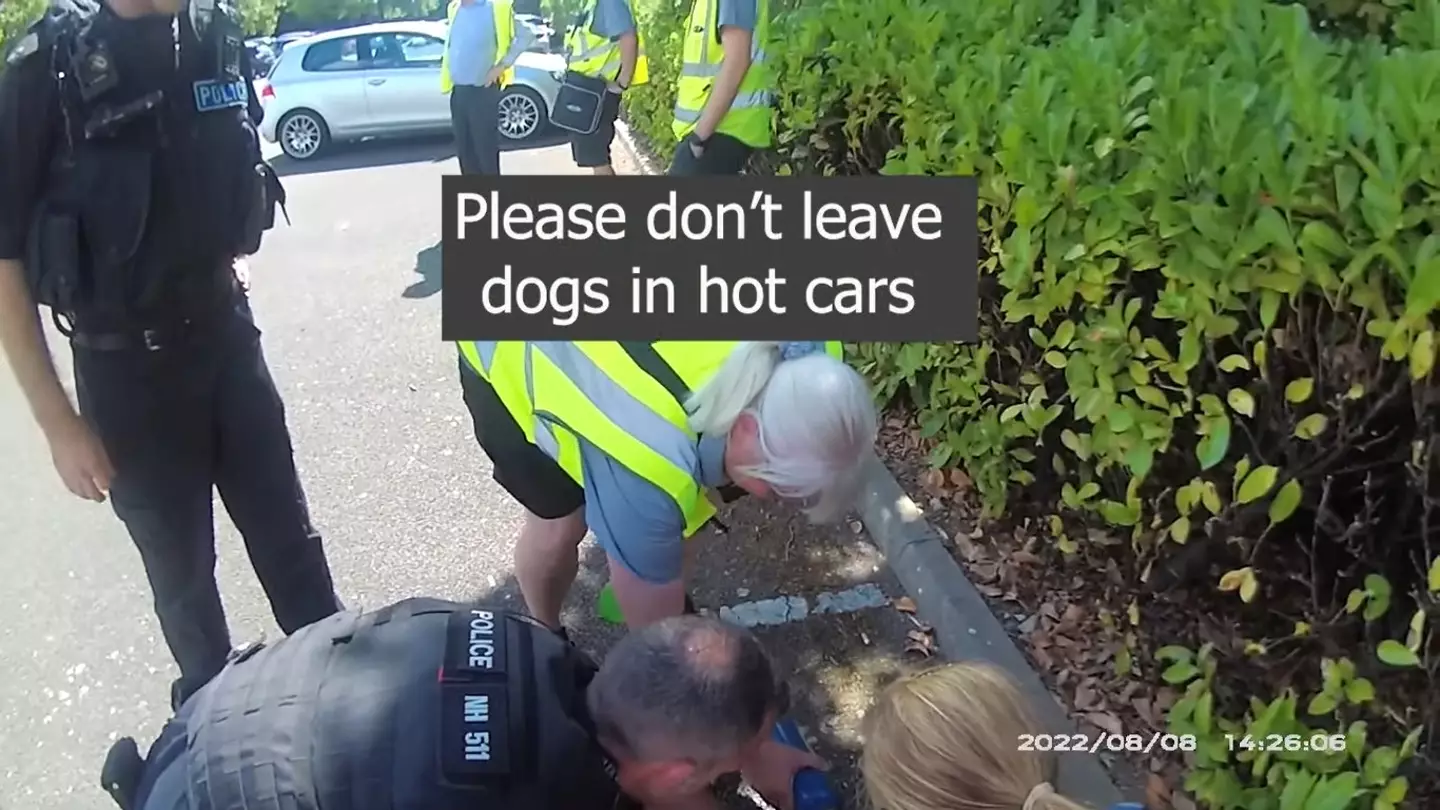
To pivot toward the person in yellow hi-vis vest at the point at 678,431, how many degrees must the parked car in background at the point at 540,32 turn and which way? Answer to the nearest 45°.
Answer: approximately 45° to its right

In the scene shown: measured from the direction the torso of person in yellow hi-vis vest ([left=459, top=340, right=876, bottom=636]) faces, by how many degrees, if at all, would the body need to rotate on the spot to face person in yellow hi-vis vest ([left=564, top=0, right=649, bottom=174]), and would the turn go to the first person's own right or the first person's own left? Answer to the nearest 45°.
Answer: approximately 90° to the first person's own left

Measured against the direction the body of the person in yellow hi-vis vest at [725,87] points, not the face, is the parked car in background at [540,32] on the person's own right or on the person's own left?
on the person's own right

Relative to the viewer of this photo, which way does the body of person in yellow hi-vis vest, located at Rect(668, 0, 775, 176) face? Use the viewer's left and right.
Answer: facing to the left of the viewer

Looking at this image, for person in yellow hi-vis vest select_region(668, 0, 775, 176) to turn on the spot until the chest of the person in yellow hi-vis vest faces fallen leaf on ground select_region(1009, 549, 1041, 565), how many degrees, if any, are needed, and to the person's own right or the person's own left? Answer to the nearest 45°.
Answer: approximately 90° to the person's own left

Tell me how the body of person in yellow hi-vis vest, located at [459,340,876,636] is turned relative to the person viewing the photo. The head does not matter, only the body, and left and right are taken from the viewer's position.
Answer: facing to the right of the viewer

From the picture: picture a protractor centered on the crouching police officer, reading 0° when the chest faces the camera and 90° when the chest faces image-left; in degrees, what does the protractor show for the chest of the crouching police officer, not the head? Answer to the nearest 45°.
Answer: approximately 270°
